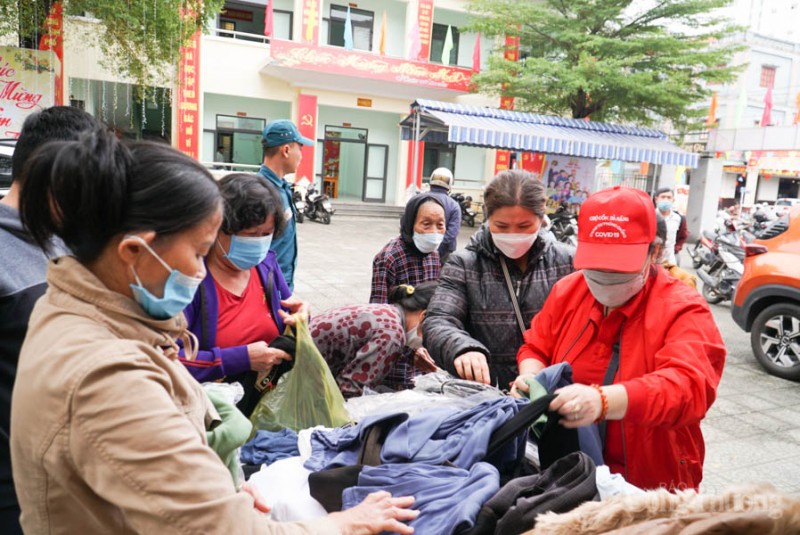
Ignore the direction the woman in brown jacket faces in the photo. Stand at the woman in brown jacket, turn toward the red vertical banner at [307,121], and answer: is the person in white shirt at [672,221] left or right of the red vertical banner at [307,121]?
right

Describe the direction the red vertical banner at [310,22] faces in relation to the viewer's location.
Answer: facing the viewer

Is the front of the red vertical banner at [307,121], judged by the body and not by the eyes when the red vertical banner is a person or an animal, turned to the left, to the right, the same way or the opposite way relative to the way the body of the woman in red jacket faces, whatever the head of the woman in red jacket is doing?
to the left

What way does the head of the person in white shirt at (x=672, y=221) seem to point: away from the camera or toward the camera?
toward the camera

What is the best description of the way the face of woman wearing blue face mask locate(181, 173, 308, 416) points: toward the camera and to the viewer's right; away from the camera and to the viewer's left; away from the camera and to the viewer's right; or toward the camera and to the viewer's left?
toward the camera and to the viewer's right

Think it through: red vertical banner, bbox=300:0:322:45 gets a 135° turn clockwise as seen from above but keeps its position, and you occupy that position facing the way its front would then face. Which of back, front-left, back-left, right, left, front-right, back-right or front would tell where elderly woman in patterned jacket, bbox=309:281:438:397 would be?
back-left

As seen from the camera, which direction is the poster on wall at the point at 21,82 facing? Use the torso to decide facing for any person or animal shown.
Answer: toward the camera

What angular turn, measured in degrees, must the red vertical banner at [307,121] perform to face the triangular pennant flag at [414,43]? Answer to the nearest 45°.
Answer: approximately 90° to its left

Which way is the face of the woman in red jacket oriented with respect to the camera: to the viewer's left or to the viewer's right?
to the viewer's left

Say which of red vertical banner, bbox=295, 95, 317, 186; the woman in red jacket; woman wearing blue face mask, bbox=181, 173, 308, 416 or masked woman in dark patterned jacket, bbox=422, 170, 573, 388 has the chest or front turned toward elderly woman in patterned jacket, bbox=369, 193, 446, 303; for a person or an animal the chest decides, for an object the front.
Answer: the red vertical banner

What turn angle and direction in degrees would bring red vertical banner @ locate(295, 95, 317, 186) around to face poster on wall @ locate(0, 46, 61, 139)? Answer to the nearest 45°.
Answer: approximately 45° to its right

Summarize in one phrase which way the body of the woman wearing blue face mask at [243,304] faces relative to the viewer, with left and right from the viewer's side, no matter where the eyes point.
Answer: facing the viewer and to the right of the viewer

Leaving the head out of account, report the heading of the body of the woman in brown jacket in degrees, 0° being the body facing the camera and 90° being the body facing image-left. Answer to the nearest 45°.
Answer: approximately 270°
